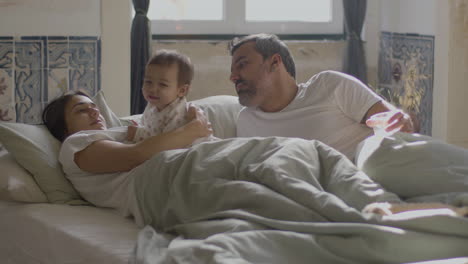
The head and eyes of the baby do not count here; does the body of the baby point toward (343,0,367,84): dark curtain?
no

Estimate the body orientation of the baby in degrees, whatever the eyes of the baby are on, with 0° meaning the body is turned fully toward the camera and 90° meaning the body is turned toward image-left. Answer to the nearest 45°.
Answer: approximately 45°

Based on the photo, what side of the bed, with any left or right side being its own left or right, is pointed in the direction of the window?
left

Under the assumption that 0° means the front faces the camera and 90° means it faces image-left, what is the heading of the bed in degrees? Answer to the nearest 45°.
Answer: approximately 270°

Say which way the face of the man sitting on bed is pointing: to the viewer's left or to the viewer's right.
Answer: to the viewer's left

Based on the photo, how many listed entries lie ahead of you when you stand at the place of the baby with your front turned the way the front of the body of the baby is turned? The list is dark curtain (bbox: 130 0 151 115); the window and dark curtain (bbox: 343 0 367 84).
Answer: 0
